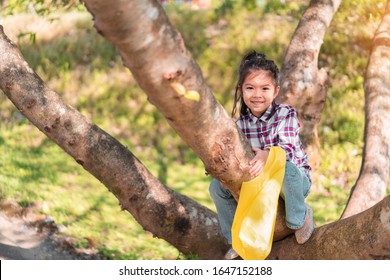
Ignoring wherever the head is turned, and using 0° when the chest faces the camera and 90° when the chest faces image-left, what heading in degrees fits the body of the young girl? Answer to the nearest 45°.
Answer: approximately 45°
